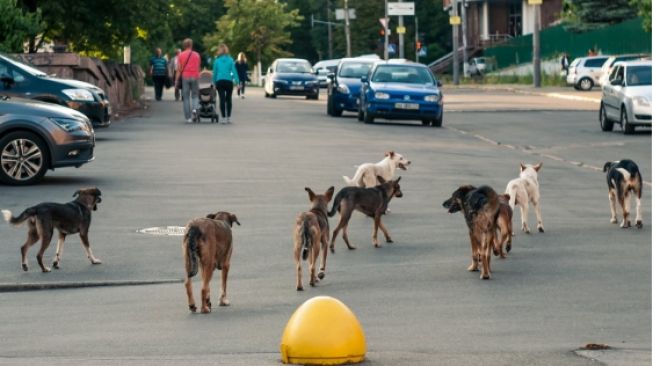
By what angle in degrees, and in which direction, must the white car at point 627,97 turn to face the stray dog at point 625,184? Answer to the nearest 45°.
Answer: approximately 45° to its right

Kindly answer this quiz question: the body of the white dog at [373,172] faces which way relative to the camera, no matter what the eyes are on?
to the viewer's right

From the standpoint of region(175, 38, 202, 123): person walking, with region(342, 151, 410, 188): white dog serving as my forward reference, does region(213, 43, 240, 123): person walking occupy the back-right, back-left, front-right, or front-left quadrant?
front-left

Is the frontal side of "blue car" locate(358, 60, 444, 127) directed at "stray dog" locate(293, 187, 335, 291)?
yes

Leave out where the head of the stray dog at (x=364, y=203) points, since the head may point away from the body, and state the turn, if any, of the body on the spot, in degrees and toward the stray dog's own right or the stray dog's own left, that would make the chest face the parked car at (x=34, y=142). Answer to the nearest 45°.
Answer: approximately 90° to the stray dog's own left

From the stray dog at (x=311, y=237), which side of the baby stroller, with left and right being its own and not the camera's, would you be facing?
back

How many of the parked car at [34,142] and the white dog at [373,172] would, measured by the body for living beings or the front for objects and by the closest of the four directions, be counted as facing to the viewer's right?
2

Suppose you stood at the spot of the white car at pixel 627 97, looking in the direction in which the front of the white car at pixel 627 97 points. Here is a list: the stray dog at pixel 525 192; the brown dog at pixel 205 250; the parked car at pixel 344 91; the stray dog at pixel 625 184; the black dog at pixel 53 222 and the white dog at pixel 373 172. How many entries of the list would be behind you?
1

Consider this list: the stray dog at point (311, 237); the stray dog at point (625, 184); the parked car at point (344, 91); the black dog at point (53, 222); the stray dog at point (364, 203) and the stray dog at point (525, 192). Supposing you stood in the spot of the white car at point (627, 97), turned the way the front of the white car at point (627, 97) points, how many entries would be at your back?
1

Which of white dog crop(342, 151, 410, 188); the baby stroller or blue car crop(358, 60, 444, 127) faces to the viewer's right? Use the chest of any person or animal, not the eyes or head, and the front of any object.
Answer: the white dog

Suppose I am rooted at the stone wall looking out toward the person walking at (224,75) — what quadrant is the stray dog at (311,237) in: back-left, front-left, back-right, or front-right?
front-right

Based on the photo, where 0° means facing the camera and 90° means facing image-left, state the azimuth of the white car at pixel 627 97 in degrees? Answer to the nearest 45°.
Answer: approximately 315°

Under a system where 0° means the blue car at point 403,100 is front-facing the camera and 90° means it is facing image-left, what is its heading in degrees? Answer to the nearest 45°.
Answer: approximately 0°

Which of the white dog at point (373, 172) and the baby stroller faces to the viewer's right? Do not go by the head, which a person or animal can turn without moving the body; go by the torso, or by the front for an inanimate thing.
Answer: the white dog
